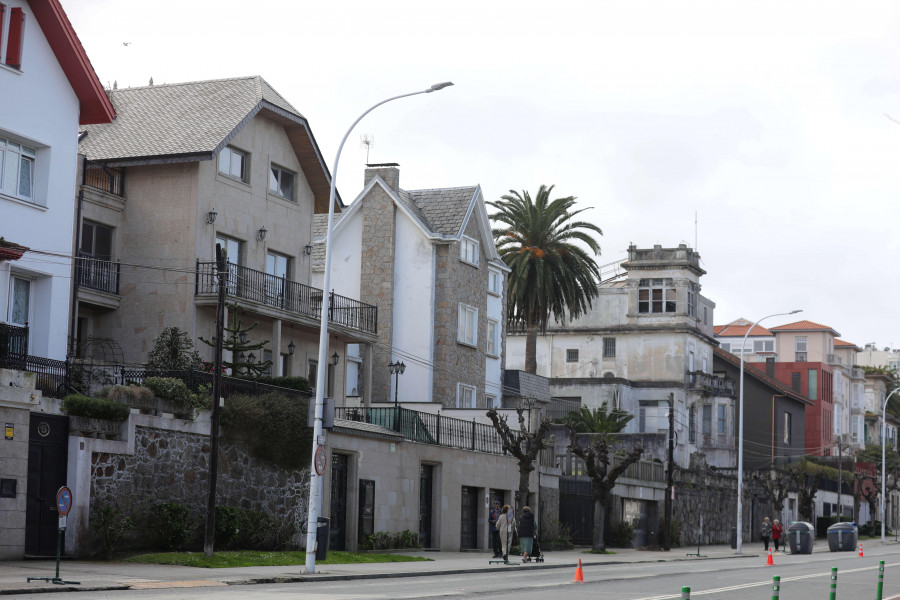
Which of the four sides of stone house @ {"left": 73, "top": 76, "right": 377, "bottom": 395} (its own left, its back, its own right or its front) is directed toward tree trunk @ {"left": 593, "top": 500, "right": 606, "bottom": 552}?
left

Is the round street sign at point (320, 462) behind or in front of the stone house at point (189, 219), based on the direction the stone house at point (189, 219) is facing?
in front

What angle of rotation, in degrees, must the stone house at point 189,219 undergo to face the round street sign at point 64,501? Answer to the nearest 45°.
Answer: approximately 45° to its right

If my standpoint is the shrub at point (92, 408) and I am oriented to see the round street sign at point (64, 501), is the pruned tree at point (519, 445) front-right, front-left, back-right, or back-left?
back-left

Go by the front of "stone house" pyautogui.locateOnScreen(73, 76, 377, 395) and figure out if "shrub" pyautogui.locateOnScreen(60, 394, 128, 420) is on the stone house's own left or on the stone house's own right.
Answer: on the stone house's own right

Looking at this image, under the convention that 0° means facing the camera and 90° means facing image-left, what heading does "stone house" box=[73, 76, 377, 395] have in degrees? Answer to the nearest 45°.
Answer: approximately 315°

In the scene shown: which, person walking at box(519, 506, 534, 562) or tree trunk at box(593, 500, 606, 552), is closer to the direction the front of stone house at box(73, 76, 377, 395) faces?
the person walking

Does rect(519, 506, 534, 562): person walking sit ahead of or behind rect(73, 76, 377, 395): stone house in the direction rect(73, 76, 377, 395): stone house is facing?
ahead

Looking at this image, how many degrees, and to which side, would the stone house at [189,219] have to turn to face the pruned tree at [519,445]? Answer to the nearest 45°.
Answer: approximately 45° to its left
